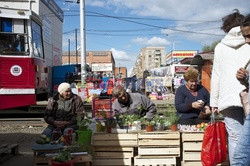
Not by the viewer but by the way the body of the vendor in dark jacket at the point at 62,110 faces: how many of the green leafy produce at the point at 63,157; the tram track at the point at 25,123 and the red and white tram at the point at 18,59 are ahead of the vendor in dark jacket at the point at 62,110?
1

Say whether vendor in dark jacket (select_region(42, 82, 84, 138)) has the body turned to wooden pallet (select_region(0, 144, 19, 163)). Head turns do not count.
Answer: no

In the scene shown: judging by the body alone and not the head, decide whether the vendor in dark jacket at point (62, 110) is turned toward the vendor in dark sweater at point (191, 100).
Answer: no

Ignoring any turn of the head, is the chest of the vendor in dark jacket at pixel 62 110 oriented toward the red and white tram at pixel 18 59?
no

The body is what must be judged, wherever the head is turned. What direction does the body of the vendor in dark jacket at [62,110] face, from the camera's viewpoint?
toward the camera

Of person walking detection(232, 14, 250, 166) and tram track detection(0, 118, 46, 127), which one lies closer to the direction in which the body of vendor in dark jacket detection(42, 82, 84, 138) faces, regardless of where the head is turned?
the person walking

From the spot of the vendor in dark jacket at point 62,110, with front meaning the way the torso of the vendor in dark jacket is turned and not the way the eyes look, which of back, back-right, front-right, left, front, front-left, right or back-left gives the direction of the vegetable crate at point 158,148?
front-left

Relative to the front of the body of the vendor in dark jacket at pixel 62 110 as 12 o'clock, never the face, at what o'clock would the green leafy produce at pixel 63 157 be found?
The green leafy produce is roughly at 12 o'clock from the vendor in dark jacket.

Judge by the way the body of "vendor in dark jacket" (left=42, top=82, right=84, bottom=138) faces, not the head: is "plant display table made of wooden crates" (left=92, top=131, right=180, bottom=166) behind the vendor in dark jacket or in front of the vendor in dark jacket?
in front

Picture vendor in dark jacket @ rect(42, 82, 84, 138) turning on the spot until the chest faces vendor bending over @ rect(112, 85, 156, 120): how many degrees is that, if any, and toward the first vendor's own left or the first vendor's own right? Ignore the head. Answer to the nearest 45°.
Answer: approximately 45° to the first vendor's own left

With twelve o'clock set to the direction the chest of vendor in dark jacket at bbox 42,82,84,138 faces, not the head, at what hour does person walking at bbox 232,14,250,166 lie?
The person walking is roughly at 11 o'clock from the vendor in dark jacket.

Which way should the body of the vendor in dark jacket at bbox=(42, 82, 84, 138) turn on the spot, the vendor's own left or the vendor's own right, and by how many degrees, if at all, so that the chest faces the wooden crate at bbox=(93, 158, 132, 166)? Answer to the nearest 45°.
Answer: approximately 45° to the vendor's own left
